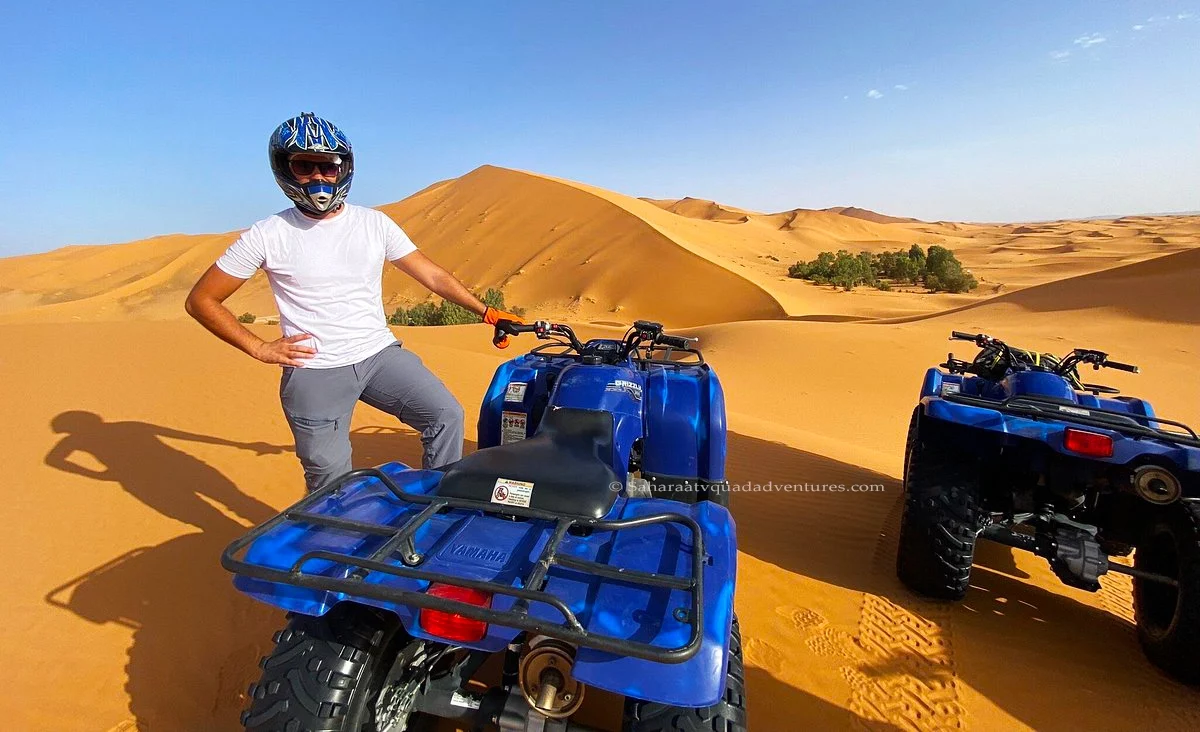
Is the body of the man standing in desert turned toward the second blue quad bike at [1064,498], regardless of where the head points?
no

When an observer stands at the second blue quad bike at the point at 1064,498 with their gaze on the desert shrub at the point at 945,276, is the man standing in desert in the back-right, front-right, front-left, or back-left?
back-left

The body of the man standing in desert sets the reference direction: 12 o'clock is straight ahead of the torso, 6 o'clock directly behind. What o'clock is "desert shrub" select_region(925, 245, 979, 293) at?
The desert shrub is roughly at 8 o'clock from the man standing in desert.

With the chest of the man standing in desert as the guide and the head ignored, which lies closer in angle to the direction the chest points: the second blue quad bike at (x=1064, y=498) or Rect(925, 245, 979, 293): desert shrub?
the second blue quad bike

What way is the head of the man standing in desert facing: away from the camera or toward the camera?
toward the camera

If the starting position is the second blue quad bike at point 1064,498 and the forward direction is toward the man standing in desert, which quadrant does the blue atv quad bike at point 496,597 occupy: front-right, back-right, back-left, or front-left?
front-left

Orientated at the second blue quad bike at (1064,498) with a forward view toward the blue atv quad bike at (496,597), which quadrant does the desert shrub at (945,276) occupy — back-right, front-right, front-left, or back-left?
back-right

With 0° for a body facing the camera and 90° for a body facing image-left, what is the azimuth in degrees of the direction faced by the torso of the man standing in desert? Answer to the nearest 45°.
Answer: approximately 0°

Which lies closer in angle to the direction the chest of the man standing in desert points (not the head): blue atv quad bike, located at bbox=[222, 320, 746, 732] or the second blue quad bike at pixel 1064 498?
the blue atv quad bike

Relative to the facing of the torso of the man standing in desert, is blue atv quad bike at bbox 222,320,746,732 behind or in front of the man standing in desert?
in front
